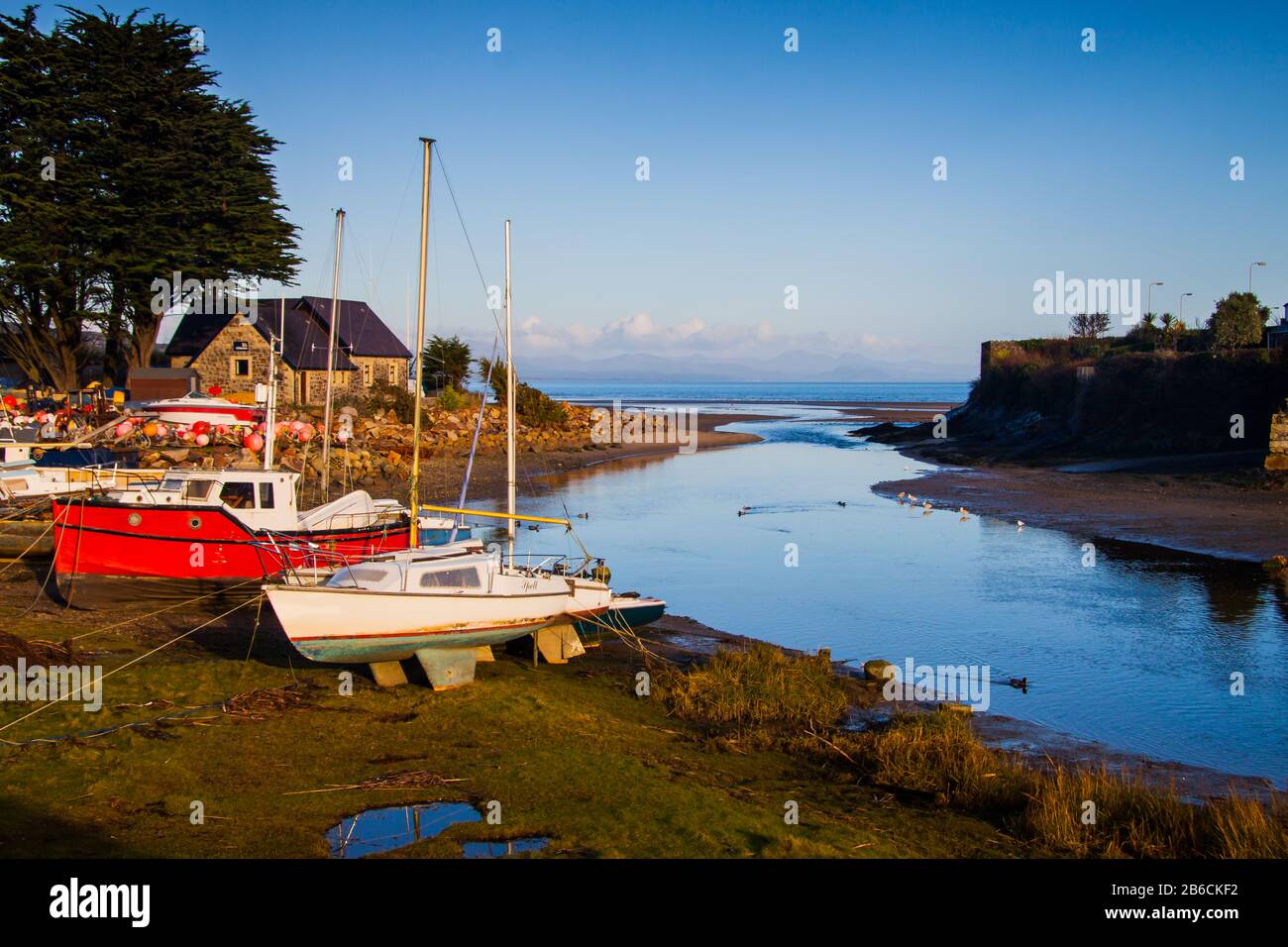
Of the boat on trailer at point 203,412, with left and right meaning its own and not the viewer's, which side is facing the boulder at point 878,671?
left

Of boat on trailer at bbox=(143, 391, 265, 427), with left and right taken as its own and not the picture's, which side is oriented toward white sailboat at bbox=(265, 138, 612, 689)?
left

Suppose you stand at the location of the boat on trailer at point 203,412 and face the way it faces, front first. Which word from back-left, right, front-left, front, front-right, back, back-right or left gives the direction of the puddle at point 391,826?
left

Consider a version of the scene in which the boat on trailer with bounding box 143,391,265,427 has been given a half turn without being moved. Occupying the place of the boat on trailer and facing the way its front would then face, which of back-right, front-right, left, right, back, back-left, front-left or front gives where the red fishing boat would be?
right

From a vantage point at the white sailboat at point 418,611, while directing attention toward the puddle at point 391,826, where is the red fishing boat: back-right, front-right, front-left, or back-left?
back-right

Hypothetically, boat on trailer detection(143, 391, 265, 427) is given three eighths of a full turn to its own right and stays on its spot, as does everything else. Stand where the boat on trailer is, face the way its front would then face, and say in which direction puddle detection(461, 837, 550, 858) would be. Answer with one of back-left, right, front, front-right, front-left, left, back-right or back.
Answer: back-right

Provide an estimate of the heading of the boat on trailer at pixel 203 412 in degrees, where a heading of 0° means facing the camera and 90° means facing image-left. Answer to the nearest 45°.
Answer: approximately 90°

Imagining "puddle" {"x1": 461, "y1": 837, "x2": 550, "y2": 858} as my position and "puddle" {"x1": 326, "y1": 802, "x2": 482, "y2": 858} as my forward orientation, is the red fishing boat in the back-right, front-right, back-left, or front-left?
front-right

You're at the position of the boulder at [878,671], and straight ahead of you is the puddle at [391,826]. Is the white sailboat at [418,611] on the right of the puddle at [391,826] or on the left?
right
